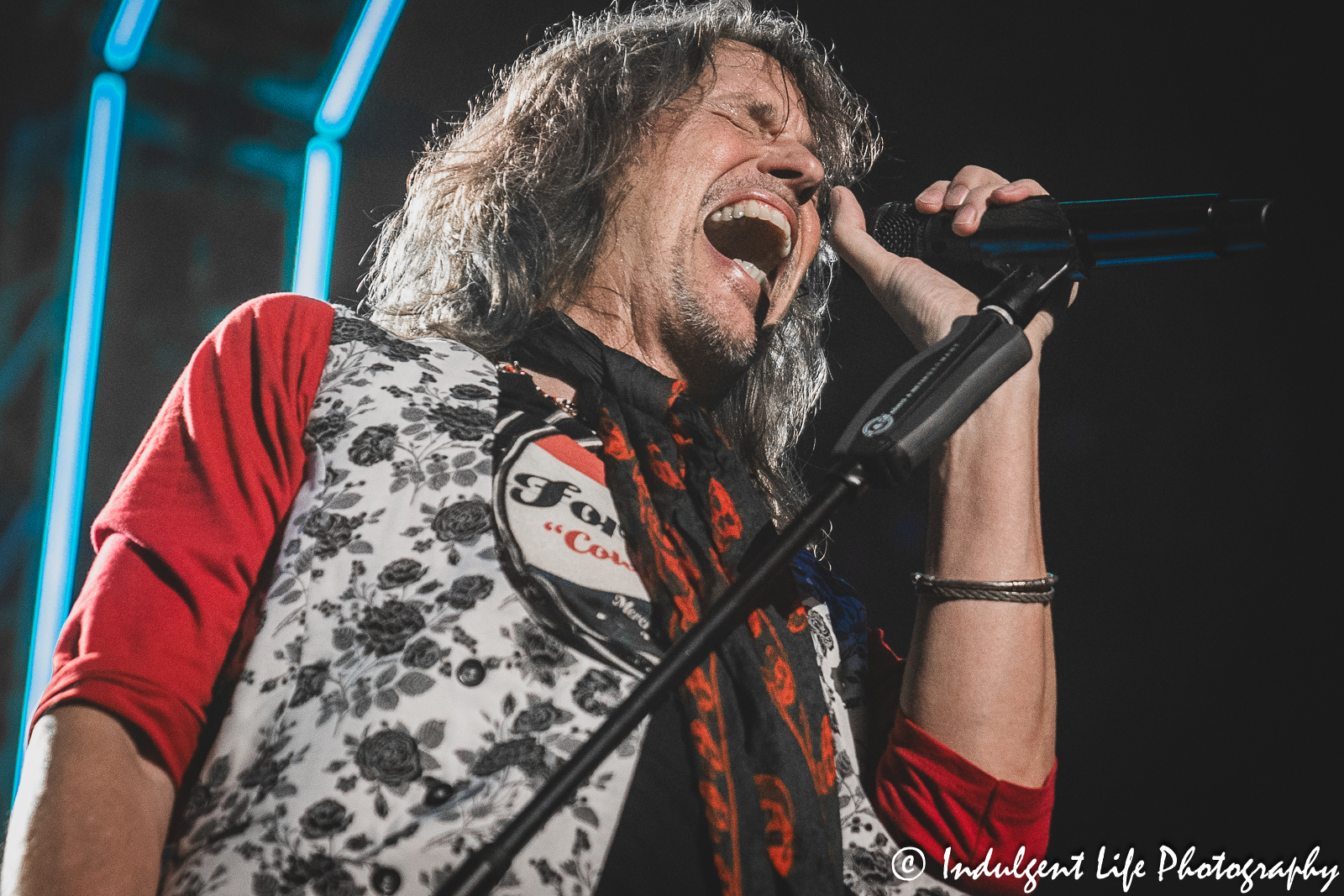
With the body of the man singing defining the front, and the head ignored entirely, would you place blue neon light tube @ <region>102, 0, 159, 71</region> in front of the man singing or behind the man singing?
behind

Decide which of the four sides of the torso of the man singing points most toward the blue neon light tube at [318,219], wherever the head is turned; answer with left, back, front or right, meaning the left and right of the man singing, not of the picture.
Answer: back

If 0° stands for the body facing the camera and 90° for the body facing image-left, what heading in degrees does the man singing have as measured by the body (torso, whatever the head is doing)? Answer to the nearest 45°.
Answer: approximately 315°

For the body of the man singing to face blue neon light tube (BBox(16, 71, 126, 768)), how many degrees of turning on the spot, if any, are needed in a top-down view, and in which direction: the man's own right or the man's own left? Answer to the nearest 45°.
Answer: approximately 180°

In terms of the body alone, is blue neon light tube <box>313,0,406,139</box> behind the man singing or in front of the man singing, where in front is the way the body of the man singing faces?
behind
